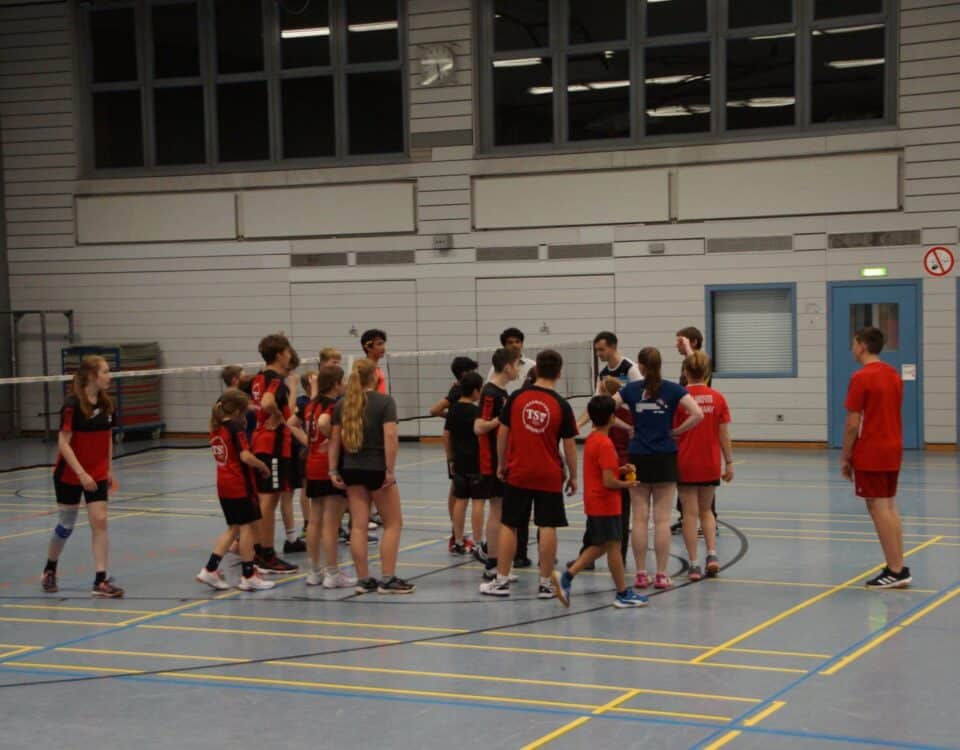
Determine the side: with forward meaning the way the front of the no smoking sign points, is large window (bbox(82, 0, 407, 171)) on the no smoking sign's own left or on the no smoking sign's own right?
on the no smoking sign's own right

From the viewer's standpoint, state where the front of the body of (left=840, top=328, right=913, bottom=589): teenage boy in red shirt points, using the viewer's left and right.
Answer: facing away from the viewer and to the left of the viewer

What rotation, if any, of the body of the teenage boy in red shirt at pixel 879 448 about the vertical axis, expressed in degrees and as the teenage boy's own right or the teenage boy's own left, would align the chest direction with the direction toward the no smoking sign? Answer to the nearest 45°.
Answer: approximately 45° to the teenage boy's own right

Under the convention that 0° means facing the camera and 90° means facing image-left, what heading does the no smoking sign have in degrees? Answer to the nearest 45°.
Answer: approximately 0°

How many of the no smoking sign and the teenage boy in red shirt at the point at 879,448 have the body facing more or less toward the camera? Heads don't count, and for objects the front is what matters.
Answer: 1

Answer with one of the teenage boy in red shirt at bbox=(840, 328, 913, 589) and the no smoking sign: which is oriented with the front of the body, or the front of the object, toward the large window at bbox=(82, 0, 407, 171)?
the teenage boy in red shirt

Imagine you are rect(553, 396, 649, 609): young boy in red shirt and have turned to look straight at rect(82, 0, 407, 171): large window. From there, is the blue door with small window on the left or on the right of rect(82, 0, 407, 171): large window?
right

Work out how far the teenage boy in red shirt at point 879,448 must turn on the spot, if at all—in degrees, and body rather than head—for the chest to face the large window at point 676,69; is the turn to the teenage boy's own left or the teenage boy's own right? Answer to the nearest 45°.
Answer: approximately 45° to the teenage boy's own right

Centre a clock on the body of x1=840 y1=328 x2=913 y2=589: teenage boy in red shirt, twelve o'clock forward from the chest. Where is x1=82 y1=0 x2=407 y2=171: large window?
The large window is roughly at 12 o'clock from the teenage boy in red shirt.

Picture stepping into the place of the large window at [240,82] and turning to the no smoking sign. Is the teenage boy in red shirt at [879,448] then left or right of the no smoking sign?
right

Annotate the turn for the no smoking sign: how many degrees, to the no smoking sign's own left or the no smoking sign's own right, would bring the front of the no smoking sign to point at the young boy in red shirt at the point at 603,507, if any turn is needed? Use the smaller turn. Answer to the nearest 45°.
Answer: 0° — it already faces them

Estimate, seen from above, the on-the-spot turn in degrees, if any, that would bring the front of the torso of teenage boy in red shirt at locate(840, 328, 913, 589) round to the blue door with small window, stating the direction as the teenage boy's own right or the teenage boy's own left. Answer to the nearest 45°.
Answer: approximately 45° to the teenage boy's own right
